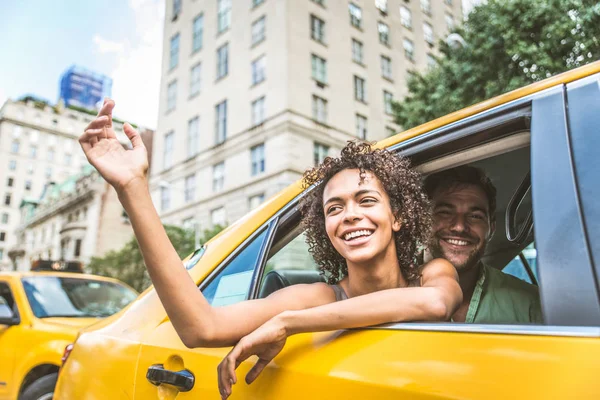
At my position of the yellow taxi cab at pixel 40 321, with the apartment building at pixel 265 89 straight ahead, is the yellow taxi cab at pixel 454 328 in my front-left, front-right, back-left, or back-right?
back-right

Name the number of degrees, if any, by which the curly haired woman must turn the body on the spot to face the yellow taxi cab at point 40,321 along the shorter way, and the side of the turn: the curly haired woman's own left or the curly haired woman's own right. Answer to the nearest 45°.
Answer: approximately 90° to the curly haired woman's own right

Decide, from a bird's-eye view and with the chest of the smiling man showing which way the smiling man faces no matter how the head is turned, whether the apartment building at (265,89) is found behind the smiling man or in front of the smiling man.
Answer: behind

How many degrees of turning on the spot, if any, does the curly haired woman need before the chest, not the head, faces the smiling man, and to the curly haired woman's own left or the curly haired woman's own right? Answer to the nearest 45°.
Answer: approximately 180°

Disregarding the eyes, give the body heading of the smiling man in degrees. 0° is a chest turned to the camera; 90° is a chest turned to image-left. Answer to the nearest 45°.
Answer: approximately 0°

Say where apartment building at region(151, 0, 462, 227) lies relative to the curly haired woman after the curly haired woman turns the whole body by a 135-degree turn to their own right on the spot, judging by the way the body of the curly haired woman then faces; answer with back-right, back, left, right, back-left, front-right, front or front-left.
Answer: front

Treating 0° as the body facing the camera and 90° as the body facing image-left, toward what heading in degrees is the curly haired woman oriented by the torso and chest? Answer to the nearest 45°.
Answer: approximately 45°

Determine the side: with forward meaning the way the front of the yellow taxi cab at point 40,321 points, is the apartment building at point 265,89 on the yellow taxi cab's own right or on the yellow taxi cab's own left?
on the yellow taxi cab's own left

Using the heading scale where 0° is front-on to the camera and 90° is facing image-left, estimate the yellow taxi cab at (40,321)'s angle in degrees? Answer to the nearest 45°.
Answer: approximately 315°
